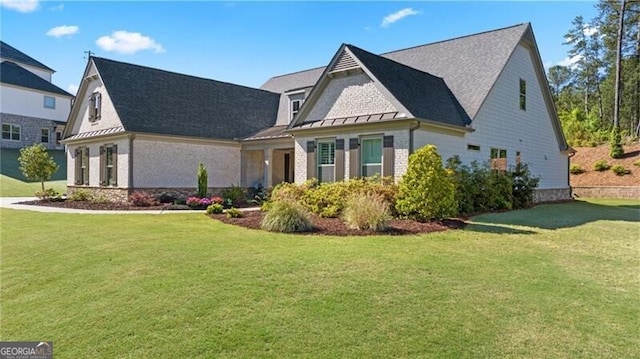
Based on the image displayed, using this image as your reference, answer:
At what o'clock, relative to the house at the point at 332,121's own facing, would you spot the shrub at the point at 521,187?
The shrub is roughly at 8 o'clock from the house.

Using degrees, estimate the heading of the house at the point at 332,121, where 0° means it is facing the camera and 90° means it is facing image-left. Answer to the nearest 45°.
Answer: approximately 45°

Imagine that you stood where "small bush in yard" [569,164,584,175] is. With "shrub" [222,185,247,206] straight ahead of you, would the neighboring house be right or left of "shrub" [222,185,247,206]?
right

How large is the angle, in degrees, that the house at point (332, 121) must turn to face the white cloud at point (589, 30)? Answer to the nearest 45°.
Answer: approximately 180°

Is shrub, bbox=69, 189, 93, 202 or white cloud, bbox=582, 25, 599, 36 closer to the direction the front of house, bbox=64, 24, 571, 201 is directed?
the shrub

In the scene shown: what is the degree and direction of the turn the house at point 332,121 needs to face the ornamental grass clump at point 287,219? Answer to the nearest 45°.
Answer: approximately 45° to its left
